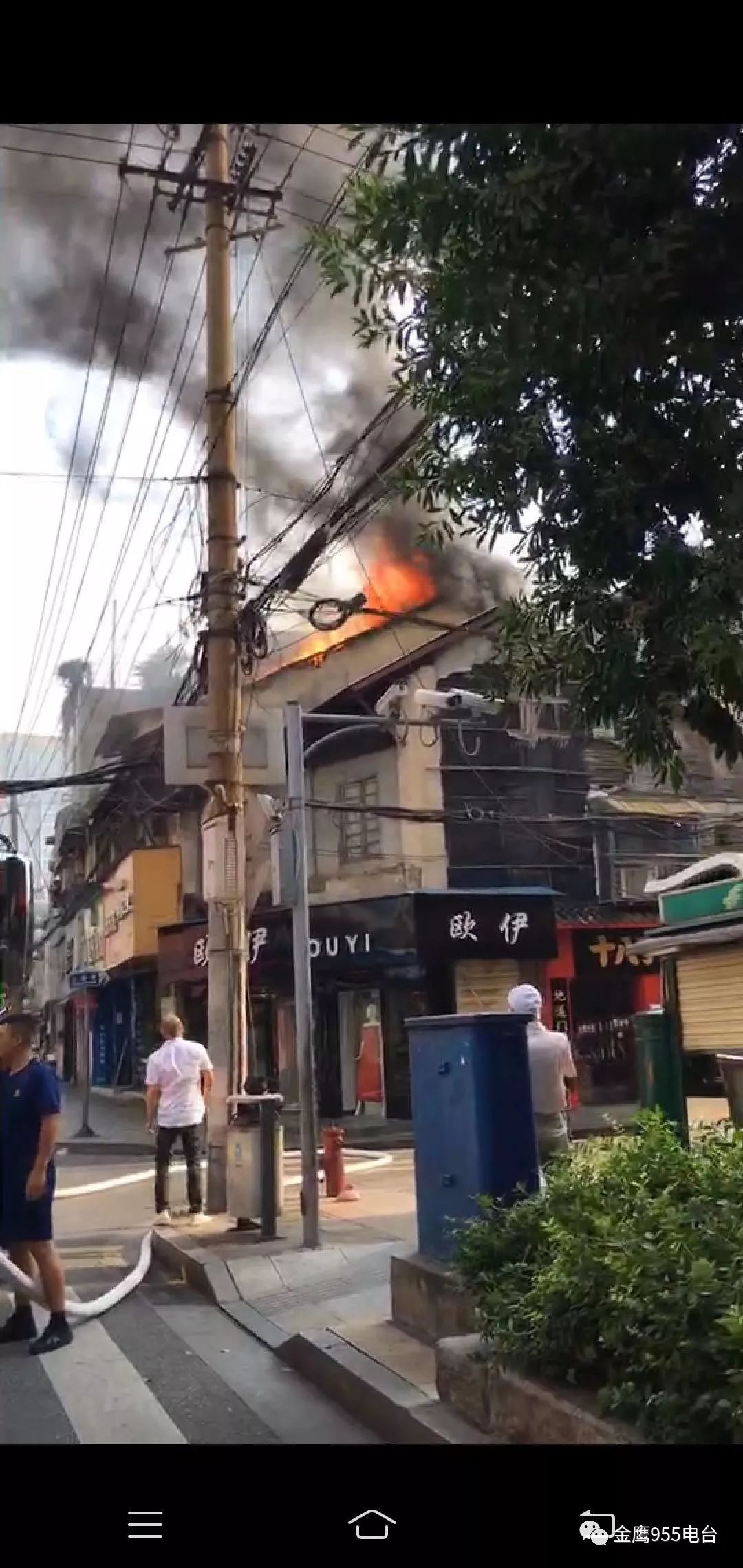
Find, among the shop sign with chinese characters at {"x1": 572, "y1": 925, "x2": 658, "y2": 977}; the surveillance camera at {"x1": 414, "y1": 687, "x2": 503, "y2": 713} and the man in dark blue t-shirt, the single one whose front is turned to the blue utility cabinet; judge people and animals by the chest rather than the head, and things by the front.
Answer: the shop sign with chinese characters

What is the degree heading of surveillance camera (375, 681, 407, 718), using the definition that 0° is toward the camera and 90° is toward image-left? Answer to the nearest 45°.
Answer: approximately 45°

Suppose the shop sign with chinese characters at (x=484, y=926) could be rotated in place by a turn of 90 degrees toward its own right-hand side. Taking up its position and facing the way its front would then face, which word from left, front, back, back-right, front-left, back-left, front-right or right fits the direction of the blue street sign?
front

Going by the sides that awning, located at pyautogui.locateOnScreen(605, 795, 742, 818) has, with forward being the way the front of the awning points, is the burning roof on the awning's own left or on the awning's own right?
on the awning's own right

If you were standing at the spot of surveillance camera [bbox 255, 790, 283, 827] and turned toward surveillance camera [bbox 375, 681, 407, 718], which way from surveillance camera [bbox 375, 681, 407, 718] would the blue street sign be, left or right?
left

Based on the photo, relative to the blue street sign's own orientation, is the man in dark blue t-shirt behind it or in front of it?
in front
